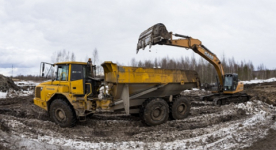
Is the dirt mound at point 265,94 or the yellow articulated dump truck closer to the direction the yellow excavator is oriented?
the yellow articulated dump truck

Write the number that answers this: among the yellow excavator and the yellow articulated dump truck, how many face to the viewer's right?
0

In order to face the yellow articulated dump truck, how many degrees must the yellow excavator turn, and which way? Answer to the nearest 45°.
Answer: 0° — it already faces it

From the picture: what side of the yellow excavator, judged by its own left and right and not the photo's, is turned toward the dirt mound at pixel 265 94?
back

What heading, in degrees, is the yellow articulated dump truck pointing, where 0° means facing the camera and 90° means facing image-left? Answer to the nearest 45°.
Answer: approximately 90°

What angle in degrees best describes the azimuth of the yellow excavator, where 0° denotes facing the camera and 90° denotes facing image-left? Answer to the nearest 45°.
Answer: approximately 45°
